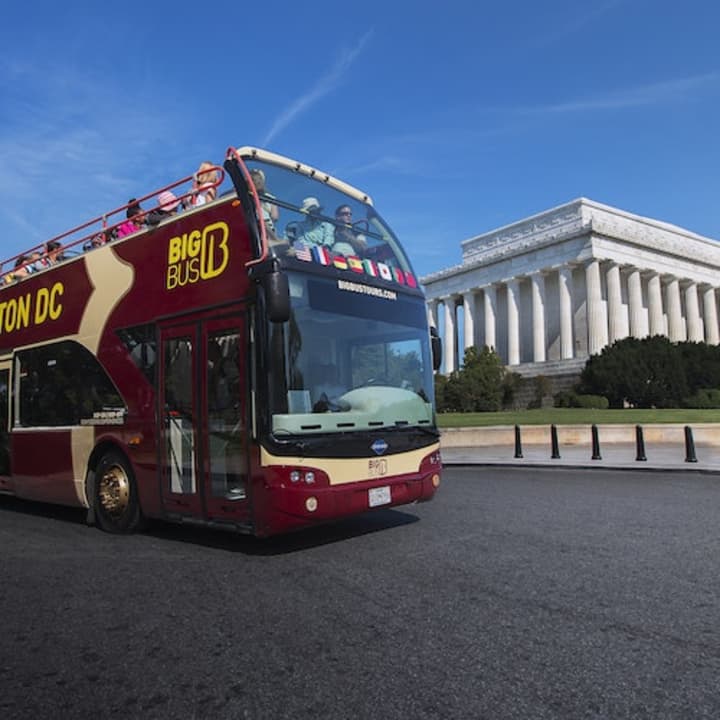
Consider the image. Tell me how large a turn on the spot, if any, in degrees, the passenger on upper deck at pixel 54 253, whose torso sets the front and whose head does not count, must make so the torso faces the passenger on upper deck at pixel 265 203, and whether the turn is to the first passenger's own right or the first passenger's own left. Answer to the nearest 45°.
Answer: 0° — they already face them

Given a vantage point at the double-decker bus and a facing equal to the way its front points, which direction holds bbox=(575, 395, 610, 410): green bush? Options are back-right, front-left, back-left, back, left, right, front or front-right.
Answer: left

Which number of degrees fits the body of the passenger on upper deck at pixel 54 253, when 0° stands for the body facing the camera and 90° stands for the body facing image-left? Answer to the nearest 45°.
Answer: approximately 315°

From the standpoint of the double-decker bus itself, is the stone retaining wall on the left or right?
on its left

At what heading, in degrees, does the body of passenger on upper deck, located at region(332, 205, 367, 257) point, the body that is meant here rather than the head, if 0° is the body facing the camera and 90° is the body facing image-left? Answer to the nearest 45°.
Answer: approximately 315°

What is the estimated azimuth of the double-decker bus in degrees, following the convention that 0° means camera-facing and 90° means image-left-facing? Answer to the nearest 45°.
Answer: approximately 315°

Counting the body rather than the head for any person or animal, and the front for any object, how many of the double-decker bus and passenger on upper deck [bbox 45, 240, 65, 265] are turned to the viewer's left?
0

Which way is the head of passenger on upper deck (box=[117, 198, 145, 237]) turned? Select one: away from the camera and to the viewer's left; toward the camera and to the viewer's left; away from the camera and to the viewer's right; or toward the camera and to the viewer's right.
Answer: toward the camera and to the viewer's right

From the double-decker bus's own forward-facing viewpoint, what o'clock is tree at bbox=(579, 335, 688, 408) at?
The tree is roughly at 9 o'clock from the double-decker bus.

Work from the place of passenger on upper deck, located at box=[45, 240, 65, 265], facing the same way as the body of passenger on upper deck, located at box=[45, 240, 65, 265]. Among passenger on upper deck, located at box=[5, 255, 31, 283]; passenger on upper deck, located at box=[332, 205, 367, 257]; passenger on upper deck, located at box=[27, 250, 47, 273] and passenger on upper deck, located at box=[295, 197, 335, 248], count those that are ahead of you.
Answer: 2

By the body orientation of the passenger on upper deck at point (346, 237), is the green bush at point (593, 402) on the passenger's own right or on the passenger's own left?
on the passenger's own left

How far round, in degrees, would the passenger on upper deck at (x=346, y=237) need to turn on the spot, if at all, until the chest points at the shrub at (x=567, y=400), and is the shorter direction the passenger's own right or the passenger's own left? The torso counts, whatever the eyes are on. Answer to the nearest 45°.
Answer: approximately 135° to the passenger's own left

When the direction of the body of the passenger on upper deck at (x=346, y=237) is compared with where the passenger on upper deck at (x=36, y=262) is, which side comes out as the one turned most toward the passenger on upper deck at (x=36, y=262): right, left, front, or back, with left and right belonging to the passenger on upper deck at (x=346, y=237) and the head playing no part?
back
